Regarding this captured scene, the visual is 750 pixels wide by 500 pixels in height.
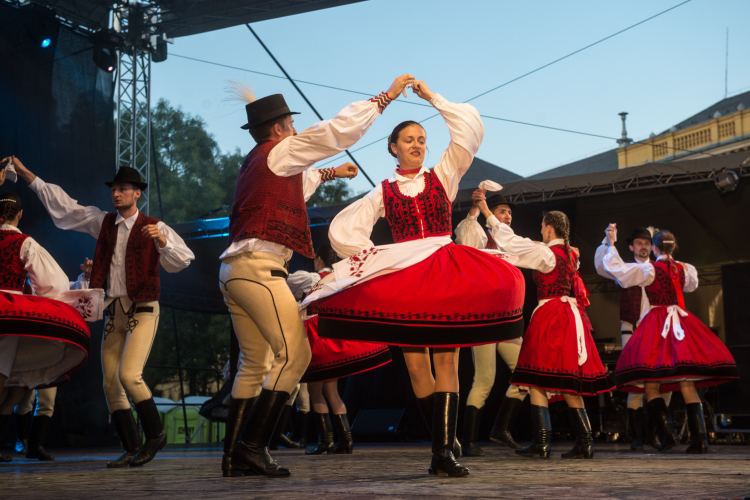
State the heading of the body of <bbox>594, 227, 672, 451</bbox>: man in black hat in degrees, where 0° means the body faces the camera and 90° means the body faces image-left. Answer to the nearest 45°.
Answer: approximately 0°

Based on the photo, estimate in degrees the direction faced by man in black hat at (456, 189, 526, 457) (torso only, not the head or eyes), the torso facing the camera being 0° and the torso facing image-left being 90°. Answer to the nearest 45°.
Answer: approximately 315°

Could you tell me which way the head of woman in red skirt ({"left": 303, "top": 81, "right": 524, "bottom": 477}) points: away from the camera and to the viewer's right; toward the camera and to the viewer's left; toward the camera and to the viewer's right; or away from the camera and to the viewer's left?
toward the camera and to the viewer's right

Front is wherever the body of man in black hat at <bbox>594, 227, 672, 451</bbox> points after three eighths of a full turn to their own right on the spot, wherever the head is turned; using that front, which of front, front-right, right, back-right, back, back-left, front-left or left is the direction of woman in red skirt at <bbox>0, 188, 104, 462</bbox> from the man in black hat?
left

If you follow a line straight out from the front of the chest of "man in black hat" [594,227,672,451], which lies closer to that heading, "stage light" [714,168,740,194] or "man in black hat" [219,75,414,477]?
the man in black hat
